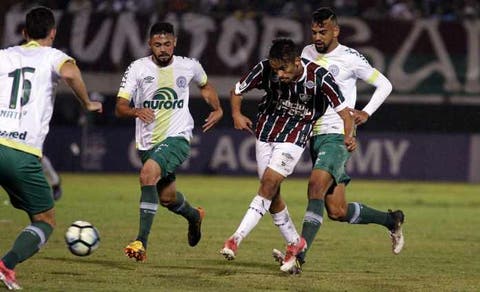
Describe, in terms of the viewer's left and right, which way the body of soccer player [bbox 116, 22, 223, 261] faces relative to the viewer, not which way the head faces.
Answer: facing the viewer

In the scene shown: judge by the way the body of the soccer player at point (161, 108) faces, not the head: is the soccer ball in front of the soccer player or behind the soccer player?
in front

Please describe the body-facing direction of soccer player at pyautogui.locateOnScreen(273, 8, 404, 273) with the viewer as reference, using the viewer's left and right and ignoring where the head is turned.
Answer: facing the viewer and to the left of the viewer

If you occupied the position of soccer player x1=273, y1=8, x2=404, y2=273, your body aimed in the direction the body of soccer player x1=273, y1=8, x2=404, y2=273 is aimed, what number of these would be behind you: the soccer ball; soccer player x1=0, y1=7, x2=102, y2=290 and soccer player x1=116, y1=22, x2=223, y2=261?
0

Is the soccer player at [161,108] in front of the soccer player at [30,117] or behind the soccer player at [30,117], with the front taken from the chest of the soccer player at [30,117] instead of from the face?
in front

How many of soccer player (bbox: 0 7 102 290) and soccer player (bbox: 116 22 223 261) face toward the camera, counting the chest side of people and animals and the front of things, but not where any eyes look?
1

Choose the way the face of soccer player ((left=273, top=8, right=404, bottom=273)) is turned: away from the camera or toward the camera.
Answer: toward the camera

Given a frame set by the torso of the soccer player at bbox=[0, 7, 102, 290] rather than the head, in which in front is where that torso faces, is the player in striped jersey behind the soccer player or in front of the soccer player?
in front

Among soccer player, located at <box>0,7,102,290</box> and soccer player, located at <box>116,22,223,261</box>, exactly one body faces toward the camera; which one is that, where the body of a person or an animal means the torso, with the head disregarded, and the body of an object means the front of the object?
soccer player, located at <box>116,22,223,261</box>

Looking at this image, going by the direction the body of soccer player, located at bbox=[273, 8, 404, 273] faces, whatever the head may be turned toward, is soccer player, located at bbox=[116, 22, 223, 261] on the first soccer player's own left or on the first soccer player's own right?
on the first soccer player's own right

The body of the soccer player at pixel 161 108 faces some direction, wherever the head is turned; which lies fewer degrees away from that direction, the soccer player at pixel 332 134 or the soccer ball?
the soccer ball

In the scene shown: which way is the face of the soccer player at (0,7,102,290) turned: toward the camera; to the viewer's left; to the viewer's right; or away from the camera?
away from the camera

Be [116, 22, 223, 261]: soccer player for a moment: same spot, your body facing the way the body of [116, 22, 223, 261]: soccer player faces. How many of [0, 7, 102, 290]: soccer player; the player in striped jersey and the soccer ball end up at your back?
0

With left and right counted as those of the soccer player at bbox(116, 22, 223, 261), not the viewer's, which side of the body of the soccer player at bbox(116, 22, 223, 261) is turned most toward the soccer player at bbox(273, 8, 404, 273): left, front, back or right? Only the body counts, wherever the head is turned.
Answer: left

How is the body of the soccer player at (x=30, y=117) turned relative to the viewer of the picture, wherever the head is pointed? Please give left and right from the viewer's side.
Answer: facing away from the viewer and to the right of the viewer
